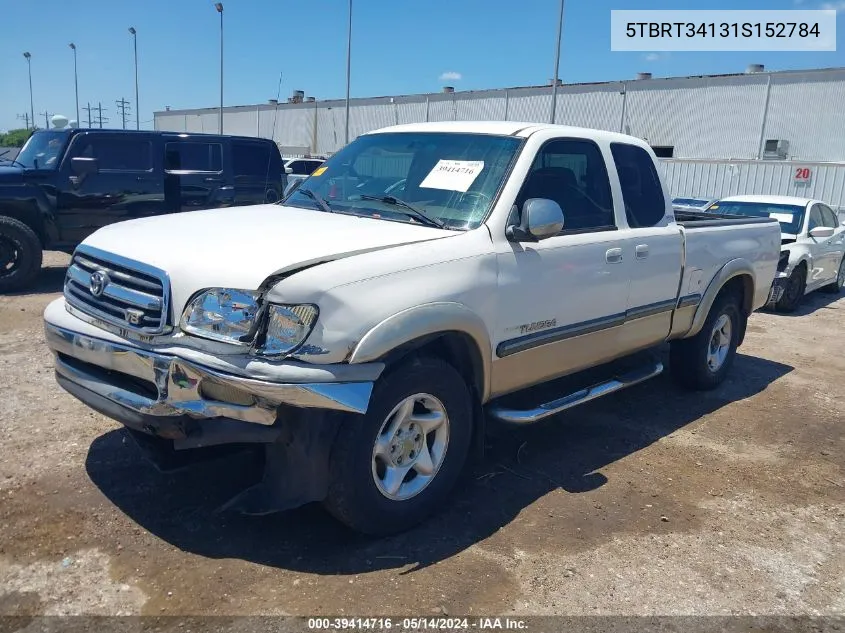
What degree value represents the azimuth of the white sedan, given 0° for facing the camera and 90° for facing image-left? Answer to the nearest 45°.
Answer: approximately 45°

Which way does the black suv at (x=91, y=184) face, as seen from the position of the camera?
facing the viewer and to the left of the viewer

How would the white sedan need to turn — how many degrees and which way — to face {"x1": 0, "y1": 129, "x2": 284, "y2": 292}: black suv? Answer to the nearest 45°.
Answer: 0° — it already faces it

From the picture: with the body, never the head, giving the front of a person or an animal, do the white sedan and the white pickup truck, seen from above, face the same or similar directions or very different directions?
same or similar directions

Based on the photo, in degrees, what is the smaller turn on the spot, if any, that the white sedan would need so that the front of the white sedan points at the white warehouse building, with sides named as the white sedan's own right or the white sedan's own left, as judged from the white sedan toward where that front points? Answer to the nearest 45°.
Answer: approximately 135° to the white sedan's own right

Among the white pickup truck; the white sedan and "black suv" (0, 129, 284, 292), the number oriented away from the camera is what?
0

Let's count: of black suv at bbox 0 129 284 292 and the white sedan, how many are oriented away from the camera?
0

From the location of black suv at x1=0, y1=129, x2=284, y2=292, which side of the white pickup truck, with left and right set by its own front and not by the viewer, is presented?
right

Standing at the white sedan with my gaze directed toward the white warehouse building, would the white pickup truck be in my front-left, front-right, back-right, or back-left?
back-left

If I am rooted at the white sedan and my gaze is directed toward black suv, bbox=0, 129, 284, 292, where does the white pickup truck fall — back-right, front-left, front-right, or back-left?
front-left

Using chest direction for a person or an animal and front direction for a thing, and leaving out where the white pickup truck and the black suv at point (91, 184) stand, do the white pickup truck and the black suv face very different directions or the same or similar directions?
same or similar directions

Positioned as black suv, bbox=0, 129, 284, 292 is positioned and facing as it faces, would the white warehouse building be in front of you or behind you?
behind

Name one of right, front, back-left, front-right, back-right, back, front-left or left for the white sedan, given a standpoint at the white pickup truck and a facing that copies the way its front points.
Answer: back
